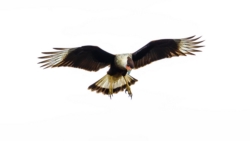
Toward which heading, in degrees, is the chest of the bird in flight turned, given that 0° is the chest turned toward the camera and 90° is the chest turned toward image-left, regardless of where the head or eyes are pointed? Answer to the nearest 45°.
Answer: approximately 0°
